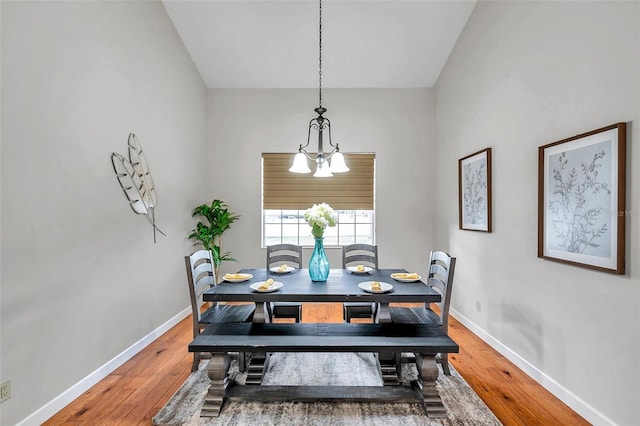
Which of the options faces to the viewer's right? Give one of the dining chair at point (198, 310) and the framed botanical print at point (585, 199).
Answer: the dining chair

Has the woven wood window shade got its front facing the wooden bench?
yes

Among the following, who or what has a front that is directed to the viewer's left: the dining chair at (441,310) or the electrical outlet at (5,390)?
the dining chair

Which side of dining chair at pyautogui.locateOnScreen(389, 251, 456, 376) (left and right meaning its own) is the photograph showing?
left

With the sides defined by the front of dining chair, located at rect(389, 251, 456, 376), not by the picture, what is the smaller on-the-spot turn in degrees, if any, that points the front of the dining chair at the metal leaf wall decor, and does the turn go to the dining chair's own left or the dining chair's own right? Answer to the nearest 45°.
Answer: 0° — it already faces it

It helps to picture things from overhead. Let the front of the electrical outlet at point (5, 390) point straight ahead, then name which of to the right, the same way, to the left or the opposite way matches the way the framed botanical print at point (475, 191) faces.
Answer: the opposite way

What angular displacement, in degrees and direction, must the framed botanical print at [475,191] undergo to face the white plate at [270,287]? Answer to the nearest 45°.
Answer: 0° — it already faces it

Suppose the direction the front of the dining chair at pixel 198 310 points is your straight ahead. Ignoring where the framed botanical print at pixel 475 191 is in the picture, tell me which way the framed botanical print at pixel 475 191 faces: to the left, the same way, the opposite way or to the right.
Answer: the opposite way

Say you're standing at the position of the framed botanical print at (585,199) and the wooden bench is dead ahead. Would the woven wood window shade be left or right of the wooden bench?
right

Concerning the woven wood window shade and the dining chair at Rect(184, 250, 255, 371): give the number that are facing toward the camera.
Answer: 1

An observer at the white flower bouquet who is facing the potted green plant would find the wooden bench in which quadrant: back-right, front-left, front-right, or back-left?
back-left

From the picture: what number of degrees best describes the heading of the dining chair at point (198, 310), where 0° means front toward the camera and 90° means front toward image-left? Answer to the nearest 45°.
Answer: approximately 270°

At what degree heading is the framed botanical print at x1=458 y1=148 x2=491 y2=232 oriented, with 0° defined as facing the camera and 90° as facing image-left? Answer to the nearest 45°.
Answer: approximately 45°

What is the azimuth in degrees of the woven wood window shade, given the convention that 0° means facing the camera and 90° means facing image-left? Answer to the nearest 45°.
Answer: approximately 0°
